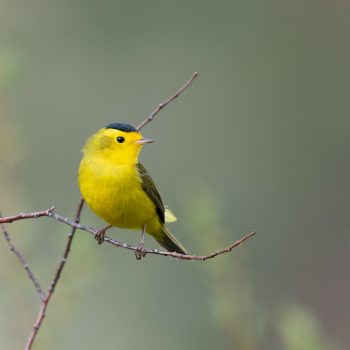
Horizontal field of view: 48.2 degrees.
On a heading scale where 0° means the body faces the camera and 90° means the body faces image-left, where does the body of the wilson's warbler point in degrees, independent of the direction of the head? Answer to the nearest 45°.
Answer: approximately 45°
